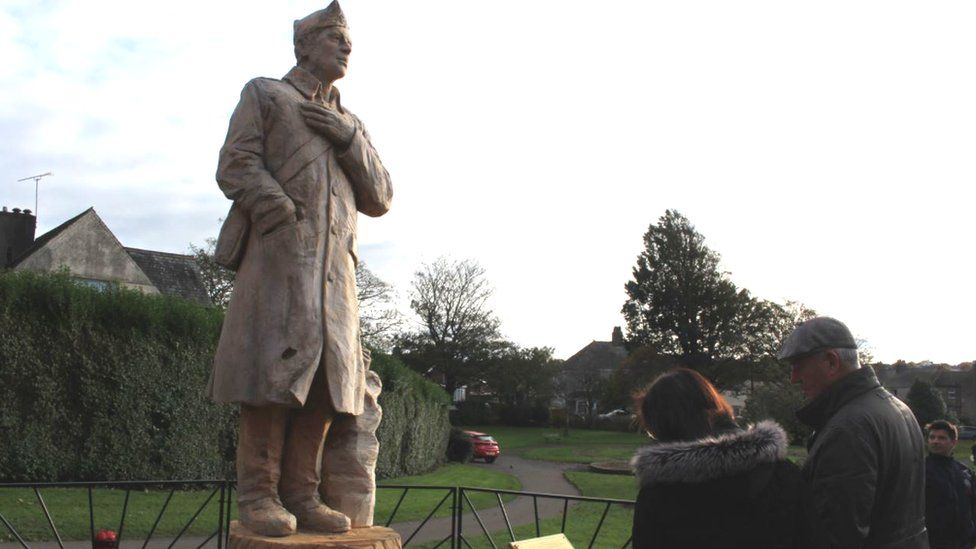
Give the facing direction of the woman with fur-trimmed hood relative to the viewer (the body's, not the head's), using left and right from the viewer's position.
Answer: facing away from the viewer

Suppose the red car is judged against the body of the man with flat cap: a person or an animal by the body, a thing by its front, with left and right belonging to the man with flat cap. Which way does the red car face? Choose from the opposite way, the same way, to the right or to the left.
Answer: the opposite way

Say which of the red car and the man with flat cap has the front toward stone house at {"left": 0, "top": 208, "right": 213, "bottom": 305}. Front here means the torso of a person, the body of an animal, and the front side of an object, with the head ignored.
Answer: the man with flat cap

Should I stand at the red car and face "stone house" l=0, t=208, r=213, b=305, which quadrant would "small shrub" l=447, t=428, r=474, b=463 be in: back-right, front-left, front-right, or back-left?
front-right

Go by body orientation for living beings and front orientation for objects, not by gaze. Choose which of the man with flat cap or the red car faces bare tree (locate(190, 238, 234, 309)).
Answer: the man with flat cap

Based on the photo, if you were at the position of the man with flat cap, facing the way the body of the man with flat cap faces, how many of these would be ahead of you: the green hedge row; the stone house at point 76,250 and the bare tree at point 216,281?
3

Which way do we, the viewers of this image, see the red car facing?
facing the viewer and to the right of the viewer

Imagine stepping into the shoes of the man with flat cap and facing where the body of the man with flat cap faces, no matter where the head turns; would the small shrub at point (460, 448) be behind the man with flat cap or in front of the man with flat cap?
in front

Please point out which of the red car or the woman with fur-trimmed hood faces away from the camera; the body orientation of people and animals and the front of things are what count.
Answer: the woman with fur-trimmed hood

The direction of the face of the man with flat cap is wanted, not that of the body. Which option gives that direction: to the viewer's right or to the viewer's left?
to the viewer's left

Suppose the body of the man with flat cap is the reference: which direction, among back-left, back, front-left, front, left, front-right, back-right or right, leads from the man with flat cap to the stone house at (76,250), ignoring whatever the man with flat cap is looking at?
front

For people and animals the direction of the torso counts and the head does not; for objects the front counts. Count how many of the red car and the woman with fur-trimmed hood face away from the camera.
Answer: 1

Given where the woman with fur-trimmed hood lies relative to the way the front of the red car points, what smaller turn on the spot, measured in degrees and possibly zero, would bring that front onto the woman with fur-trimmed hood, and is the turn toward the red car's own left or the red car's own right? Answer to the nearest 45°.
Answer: approximately 45° to the red car's own right

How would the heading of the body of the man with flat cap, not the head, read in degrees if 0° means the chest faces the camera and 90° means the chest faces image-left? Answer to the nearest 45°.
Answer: approximately 135°

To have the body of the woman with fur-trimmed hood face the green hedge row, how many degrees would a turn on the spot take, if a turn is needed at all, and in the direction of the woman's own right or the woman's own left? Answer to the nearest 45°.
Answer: approximately 45° to the woman's own left

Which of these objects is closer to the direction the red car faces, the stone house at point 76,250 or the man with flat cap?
the man with flat cap

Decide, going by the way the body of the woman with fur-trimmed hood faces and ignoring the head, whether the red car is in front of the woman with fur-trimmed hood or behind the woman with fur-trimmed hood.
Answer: in front
